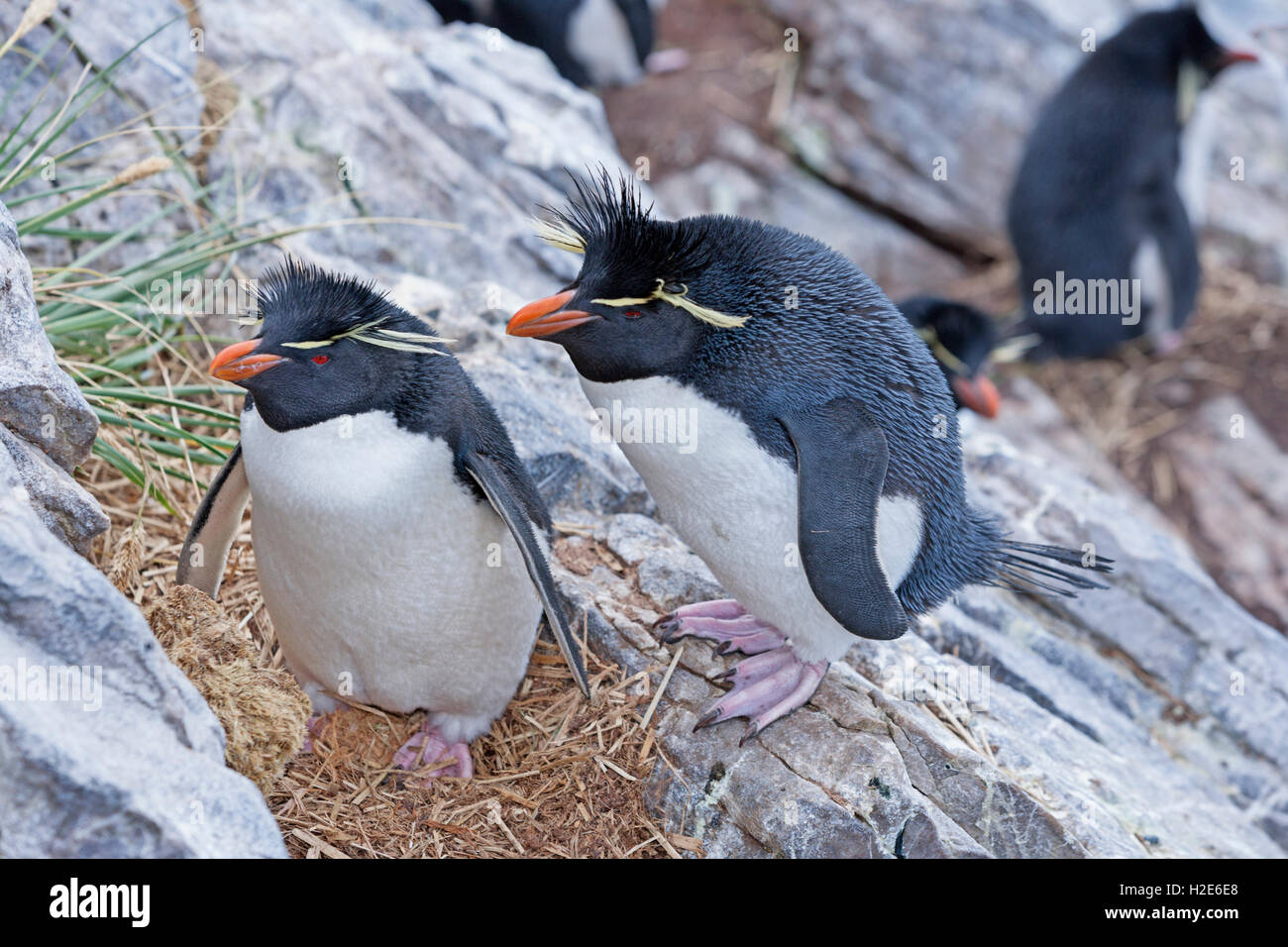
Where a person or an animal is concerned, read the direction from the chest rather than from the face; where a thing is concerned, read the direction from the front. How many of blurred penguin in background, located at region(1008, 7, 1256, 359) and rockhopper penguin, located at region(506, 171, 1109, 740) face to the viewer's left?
1

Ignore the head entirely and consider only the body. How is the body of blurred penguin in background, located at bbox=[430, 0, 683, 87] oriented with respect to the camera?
to the viewer's right

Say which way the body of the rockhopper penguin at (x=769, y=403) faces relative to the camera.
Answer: to the viewer's left

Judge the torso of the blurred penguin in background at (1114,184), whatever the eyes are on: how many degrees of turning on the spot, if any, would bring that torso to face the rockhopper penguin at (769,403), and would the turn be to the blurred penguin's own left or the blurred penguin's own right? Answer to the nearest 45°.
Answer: approximately 135° to the blurred penguin's own right

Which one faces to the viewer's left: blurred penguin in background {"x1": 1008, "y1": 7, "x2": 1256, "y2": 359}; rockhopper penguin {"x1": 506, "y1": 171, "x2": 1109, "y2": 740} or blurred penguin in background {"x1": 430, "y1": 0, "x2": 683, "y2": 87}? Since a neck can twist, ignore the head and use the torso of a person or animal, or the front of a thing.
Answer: the rockhopper penguin

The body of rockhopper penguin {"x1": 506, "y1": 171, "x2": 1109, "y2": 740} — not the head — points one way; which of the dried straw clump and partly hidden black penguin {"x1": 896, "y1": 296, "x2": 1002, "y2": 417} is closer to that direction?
the dried straw clump

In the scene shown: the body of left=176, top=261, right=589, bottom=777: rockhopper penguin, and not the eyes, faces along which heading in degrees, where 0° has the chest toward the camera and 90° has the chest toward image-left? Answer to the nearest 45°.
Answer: approximately 45°

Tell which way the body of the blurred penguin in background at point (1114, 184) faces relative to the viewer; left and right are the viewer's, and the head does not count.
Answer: facing away from the viewer and to the right of the viewer
